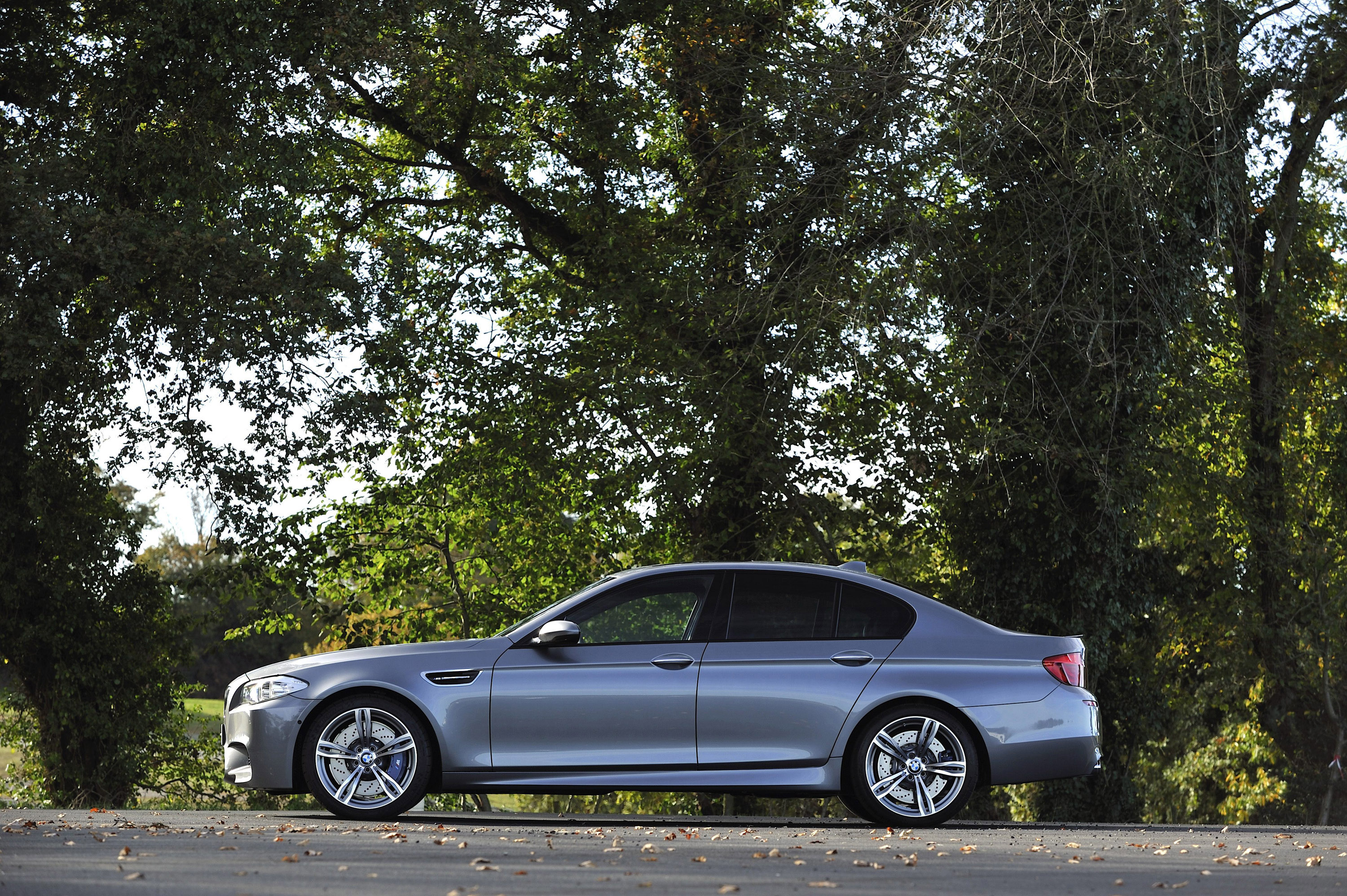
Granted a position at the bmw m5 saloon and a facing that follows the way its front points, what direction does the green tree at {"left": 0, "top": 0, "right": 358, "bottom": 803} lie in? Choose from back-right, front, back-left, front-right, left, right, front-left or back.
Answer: front-right

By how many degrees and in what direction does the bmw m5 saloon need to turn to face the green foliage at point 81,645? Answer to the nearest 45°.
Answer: approximately 45° to its right

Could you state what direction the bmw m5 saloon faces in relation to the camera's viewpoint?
facing to the left of the viewer
